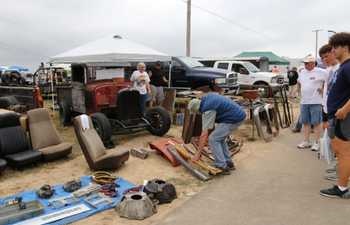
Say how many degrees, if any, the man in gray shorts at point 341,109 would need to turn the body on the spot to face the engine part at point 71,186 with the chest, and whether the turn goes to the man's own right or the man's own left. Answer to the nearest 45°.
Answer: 0° — they already face it

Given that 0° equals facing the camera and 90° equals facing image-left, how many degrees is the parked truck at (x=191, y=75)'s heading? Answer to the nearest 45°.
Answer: approximately 315°

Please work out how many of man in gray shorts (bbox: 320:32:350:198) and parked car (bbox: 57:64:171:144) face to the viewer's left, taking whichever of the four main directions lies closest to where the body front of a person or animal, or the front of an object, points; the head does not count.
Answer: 1

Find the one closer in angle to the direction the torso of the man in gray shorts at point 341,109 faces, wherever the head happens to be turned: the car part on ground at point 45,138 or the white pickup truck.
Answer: the car part on ground

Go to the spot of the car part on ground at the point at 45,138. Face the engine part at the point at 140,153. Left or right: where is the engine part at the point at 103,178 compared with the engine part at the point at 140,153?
right

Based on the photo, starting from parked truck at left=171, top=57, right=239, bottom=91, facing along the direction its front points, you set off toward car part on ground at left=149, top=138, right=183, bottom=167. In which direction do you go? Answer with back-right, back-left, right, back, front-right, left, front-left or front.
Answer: front-right

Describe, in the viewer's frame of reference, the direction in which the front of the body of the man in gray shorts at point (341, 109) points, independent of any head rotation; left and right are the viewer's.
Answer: facing to the left of the viewer
